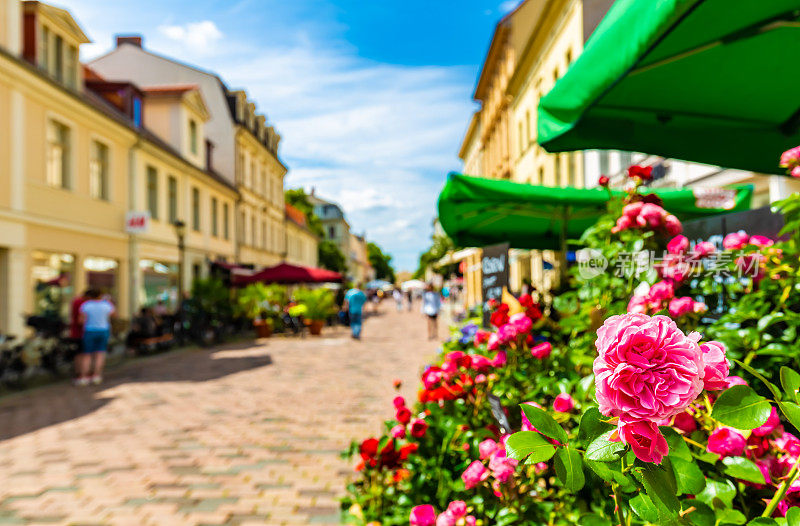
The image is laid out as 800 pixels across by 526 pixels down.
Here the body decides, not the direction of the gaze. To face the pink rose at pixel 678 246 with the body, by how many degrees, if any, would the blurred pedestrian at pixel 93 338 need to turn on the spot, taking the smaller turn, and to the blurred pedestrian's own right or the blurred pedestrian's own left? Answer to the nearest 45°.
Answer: approximately 180°

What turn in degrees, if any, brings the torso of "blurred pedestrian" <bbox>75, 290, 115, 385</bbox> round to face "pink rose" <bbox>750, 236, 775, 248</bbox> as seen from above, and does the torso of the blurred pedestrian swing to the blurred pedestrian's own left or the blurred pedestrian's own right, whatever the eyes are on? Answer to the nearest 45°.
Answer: approximately 180°

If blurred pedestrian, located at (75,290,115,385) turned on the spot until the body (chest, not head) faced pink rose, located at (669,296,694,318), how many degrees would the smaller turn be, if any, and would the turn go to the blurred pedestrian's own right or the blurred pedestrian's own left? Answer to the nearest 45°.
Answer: approximately 180°

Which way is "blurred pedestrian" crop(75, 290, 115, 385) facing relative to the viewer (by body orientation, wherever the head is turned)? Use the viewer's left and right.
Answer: facing away from the viewer

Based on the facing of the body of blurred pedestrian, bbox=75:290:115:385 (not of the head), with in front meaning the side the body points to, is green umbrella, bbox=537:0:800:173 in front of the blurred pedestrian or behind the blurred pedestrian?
behind

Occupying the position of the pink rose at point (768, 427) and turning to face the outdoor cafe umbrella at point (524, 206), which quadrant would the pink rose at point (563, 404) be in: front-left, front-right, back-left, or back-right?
front-left

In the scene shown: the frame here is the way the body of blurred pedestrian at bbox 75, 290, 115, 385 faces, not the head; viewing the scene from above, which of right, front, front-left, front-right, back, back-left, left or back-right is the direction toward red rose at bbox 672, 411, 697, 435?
back

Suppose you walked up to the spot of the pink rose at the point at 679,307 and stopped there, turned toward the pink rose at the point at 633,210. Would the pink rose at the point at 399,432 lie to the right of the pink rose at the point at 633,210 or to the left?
left

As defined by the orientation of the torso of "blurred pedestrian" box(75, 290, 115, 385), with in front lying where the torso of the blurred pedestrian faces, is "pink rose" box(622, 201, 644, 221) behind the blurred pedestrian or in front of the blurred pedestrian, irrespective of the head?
behind

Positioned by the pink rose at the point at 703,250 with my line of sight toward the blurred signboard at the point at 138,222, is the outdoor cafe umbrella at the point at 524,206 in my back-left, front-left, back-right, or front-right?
front-right

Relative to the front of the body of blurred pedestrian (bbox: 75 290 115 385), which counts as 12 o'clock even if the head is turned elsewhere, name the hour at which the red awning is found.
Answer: The red awning is roughly at 1 o'clock from the blurred pedestrian.

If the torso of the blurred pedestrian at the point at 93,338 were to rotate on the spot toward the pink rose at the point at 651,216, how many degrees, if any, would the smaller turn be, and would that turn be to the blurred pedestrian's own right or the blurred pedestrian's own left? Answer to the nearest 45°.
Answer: approximately 180°

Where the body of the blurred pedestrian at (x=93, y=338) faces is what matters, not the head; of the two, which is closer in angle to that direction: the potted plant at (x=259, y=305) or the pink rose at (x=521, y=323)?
the potted plant

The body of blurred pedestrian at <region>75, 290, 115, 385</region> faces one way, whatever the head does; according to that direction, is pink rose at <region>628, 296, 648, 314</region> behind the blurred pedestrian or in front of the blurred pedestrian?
behind

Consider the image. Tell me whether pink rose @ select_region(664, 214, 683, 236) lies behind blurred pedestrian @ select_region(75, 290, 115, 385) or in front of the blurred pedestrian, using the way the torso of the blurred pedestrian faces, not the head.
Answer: behind

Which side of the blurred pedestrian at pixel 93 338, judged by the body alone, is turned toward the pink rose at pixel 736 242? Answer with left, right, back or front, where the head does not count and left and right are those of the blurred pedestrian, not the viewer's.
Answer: back

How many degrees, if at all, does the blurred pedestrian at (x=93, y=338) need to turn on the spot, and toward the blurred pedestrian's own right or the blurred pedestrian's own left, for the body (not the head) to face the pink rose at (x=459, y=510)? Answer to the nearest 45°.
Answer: approximately 180°

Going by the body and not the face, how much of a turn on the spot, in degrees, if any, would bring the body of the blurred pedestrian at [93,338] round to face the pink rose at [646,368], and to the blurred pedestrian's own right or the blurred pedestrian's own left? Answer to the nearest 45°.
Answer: approximately 180°

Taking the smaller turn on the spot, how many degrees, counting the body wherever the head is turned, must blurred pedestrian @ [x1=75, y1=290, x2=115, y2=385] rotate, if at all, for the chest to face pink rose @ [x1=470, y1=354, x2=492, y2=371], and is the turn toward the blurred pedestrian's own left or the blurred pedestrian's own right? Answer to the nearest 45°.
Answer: approximately 180°

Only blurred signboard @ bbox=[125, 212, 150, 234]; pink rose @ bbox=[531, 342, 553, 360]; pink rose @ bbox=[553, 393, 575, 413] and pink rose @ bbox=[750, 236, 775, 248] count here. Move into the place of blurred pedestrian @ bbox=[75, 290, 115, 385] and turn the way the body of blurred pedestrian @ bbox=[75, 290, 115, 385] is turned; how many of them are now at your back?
3
